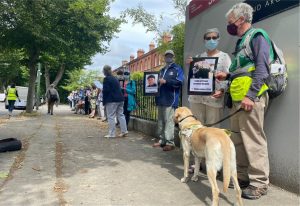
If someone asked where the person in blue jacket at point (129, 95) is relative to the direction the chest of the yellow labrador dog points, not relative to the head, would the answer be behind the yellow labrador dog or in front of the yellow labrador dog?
in front

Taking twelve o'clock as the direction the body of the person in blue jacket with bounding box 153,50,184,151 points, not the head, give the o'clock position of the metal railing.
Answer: The metal railing is roughly at 4 o'clock from the person in blue jacket.

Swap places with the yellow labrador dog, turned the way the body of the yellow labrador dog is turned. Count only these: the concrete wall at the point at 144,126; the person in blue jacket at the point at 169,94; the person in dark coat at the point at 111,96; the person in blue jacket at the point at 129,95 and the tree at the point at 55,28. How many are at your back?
0

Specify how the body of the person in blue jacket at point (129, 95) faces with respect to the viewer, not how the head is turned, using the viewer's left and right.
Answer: facing the viewer and to the left of the viewer

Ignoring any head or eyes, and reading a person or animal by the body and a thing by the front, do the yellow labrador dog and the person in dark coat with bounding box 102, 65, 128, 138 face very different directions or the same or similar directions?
same or similar directions

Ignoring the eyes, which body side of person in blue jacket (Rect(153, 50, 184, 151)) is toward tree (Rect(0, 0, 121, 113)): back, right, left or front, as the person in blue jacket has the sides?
right

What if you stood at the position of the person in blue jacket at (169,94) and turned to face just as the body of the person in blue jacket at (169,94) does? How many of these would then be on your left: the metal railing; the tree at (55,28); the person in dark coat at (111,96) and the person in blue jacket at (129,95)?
0

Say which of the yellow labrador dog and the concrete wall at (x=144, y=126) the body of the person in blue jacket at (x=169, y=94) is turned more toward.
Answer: the yellow labrador dog

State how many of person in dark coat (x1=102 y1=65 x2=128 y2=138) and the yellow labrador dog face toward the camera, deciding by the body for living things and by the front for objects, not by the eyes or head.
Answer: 0

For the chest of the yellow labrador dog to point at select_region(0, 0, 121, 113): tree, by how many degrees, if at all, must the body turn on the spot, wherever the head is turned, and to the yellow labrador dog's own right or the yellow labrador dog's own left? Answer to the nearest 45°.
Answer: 0° — it already faces it

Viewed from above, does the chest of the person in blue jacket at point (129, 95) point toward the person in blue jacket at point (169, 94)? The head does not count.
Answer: no

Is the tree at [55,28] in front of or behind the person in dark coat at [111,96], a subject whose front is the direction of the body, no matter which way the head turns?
in front
